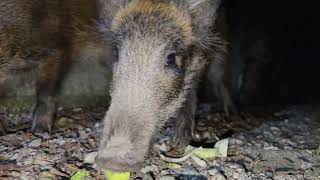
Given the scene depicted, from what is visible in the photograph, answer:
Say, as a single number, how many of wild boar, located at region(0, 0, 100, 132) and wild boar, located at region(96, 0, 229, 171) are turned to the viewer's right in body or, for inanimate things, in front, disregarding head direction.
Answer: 1

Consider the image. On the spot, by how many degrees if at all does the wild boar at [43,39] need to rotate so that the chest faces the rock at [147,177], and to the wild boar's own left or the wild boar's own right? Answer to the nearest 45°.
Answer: approximately 45° to the wild boar's own right

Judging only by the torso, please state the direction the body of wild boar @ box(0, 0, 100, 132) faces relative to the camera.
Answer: to the viewer's right

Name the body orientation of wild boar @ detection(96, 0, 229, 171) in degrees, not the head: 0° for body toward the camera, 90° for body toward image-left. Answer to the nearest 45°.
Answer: approximately 45°

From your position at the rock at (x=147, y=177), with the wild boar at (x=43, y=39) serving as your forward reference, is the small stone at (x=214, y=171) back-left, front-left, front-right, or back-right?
back-right

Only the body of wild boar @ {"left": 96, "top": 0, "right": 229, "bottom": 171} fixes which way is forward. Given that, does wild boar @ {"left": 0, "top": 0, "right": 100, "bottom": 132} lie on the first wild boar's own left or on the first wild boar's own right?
on the first wild boar's own right
